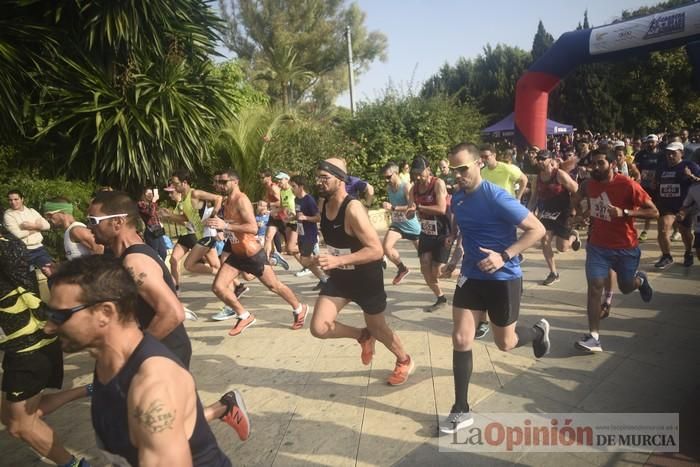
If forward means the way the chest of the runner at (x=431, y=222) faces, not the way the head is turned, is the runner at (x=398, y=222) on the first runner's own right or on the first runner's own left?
on the first runner's own right

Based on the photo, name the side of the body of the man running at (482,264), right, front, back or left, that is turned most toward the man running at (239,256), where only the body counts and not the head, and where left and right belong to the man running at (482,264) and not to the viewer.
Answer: right

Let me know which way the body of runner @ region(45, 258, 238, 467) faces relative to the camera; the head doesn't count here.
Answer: to the viewer's left

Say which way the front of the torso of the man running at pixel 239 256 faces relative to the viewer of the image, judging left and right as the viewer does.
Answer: facing to the left of the viewer

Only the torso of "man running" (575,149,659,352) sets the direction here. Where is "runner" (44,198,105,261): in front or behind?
in front

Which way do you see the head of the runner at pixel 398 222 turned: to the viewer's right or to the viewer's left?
to the viewer's left

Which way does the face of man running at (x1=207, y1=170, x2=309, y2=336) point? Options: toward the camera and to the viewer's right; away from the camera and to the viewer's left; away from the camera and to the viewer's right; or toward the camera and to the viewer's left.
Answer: toward the camera and to the viewer's left

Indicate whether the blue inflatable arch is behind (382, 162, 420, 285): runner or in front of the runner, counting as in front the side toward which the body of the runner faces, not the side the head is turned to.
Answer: behind

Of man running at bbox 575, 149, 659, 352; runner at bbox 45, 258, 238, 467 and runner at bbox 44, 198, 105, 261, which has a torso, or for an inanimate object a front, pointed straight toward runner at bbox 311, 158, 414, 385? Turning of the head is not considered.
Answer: the man running

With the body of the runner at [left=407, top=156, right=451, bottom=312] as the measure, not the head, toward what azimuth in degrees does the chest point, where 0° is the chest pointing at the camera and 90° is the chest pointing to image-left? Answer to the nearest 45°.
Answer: approximately 45°
